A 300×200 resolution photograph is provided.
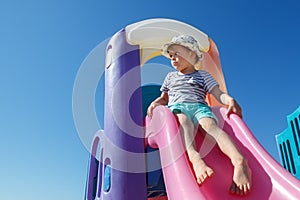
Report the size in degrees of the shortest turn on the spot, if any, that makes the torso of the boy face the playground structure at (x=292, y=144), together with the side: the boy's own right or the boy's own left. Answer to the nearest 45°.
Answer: approximately 135° to the boy's own left

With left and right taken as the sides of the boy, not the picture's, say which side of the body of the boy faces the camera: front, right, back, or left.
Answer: front
